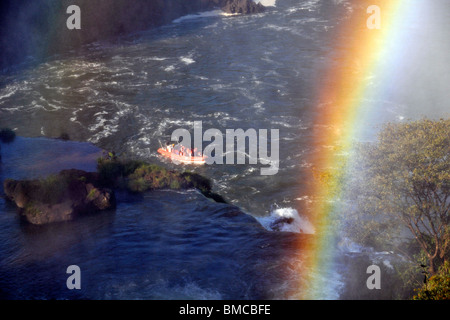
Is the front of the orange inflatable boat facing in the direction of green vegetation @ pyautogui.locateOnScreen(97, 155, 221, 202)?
no

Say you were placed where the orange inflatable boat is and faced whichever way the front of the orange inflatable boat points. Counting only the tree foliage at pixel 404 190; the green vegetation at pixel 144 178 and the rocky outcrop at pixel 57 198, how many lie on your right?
0
